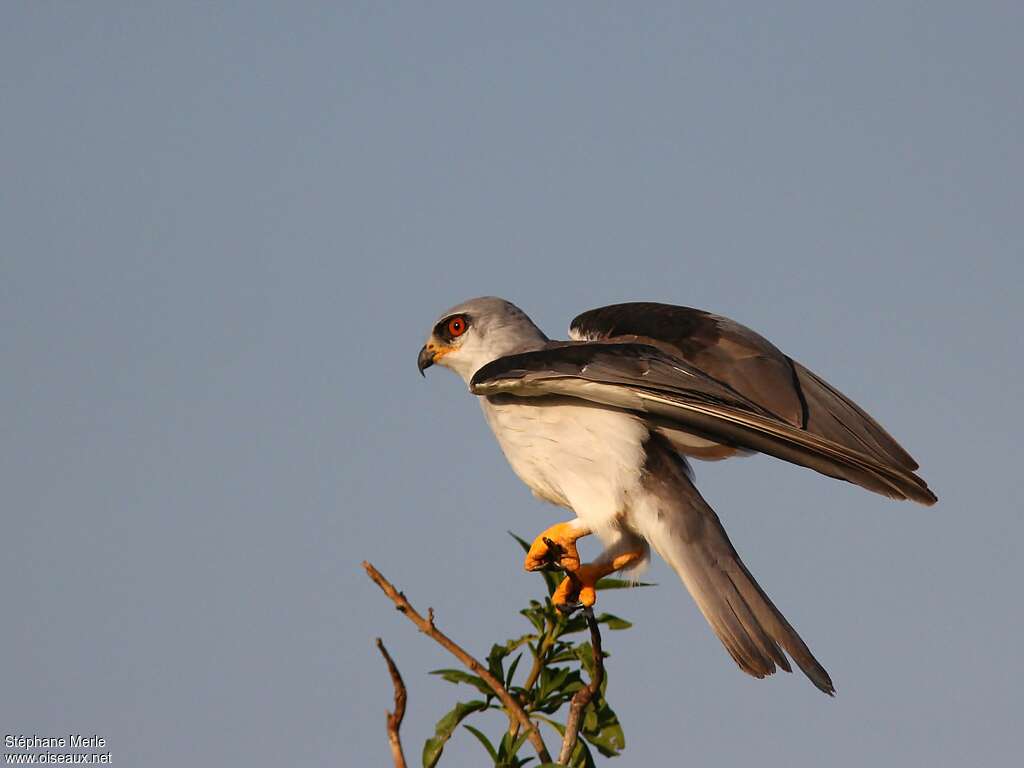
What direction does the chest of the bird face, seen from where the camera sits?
to the viewer's left
